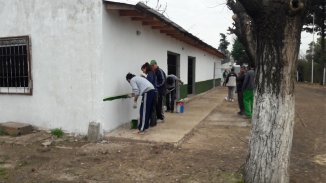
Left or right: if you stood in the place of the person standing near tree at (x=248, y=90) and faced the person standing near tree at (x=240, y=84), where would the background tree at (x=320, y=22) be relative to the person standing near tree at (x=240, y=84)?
right

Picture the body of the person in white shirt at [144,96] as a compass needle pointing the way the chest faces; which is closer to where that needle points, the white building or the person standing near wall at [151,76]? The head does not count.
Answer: the white building

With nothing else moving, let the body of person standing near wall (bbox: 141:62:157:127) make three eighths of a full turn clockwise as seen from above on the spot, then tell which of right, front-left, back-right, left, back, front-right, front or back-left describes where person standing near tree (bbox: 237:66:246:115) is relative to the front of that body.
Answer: front

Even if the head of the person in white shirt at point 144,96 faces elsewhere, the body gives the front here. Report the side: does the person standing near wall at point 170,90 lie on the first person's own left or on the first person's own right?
on the first person's own right

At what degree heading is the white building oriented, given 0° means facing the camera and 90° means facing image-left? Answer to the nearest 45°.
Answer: approximately 315°

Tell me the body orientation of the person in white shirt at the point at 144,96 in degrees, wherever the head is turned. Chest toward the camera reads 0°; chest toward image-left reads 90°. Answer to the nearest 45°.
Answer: approximately 90°

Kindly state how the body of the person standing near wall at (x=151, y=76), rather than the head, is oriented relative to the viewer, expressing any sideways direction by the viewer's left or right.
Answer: facing to the left of the viewer
